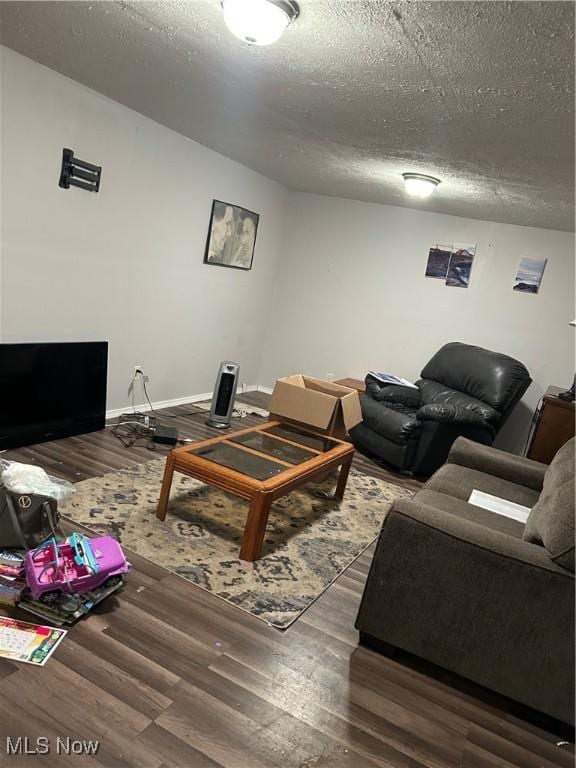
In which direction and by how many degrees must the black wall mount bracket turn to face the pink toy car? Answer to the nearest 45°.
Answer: approximately 45° to its right

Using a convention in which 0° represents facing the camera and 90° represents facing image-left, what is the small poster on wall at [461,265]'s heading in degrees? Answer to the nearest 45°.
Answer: approximately 45°

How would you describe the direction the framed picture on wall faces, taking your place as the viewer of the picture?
facing the viewer and to the right of the viewer

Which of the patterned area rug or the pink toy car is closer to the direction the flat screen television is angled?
the patterned area rug

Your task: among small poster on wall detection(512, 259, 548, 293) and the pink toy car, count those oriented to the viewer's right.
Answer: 1

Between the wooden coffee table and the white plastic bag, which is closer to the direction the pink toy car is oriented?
the wooden coffee table

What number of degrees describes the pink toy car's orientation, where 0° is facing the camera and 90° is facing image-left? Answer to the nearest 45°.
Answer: approximately 270°

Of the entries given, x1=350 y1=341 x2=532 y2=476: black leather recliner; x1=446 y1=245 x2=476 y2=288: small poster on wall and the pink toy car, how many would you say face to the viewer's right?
1

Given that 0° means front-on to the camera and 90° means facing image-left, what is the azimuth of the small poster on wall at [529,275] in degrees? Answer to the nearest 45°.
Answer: approximately 45°

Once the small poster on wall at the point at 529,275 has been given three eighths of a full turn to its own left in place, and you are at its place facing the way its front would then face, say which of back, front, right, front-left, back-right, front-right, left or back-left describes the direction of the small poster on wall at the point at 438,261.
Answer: back

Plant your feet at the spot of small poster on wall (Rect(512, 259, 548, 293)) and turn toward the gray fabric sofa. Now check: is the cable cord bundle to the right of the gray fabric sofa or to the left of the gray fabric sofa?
right

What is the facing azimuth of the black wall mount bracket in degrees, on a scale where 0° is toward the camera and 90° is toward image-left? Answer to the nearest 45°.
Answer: approximately 315°

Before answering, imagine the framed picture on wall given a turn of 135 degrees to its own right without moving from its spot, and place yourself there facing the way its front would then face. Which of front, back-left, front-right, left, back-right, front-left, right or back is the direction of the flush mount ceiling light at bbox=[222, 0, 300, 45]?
left

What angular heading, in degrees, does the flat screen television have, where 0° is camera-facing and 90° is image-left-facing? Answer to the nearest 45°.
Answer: approximately 315°

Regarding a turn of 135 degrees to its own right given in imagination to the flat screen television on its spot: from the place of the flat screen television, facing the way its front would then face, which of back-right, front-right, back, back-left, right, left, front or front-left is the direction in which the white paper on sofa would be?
back-left

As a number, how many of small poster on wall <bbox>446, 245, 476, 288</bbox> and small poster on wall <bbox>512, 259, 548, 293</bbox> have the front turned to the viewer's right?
0

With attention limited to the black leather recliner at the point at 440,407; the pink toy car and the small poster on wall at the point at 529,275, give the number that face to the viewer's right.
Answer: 1
